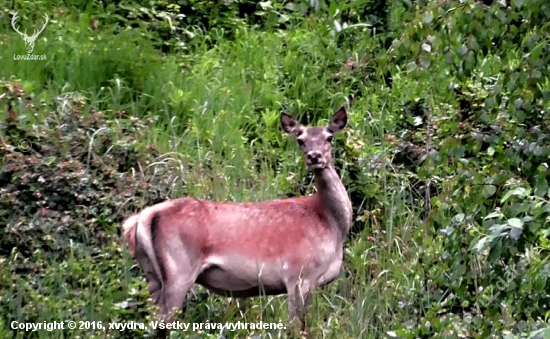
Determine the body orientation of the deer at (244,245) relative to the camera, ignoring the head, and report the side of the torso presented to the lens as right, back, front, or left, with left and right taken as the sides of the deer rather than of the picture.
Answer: right
